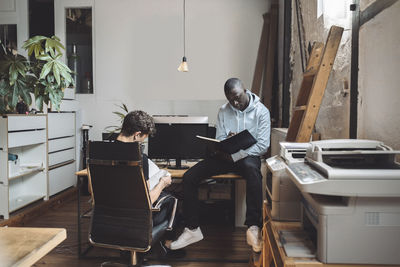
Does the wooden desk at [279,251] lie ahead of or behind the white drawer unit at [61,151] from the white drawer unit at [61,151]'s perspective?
ahead

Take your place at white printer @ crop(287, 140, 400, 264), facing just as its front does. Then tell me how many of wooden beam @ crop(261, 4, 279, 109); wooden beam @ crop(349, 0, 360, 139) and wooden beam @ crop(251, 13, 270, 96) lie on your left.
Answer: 0

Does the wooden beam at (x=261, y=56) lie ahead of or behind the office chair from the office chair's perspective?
ahead

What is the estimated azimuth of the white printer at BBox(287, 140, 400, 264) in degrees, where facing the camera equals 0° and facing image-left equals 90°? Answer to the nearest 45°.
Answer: approximately 90°

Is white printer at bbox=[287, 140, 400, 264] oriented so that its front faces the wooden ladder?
no

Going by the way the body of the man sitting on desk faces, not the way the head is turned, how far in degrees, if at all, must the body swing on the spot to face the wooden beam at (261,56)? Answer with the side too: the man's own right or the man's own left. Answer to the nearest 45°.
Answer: approximately 135° to the man's own right

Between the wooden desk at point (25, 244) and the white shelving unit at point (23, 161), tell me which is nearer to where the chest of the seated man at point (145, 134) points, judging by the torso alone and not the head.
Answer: the white shelving unit

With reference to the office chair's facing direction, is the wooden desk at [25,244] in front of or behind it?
behind

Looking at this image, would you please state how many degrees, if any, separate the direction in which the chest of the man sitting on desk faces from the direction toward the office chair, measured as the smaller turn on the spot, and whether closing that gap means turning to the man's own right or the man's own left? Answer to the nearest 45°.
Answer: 0° — they already face it

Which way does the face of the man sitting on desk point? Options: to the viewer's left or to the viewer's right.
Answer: to the viewer's left

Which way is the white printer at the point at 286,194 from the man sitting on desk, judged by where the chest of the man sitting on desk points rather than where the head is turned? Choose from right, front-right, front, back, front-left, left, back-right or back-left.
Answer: front-left

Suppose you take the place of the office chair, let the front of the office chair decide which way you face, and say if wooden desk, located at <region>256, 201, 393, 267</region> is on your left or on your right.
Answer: on your right

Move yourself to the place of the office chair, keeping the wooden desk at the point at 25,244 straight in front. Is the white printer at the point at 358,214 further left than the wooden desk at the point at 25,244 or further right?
left

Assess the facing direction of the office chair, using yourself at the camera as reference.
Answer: facing away from the viewer and to the right of the viewer

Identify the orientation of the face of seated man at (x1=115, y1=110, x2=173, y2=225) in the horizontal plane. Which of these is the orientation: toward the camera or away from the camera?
away from the camera

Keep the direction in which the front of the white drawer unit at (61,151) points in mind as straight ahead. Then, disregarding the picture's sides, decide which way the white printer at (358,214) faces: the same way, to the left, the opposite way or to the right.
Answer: the opposite way

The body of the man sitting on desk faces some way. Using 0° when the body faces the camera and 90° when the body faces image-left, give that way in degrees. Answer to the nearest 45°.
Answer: approximately 45°
